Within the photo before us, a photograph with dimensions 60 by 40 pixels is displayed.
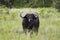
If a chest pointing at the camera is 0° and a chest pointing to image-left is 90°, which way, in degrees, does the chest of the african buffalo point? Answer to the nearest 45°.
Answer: approximately 0°
